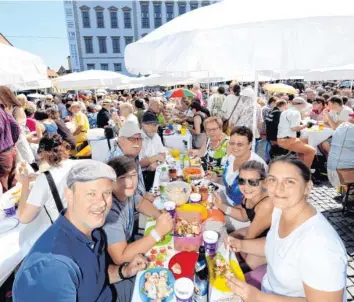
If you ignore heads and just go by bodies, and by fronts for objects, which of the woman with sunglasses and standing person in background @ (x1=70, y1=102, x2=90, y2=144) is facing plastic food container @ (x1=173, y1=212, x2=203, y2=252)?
the woman with sunglasses

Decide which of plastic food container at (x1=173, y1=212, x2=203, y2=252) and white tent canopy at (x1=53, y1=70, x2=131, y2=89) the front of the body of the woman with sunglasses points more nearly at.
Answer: the plastic food container

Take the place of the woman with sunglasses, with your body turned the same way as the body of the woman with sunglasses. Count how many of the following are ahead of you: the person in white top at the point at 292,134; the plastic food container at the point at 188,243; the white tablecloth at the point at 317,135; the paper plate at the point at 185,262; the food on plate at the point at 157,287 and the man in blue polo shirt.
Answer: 4

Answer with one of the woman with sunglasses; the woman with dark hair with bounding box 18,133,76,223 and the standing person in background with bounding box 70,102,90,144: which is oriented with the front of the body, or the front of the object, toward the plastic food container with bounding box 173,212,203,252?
the woman with sunglasses

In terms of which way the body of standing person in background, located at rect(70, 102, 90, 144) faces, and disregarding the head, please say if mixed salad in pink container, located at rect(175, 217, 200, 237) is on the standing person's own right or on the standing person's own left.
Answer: on the standing person's own left
